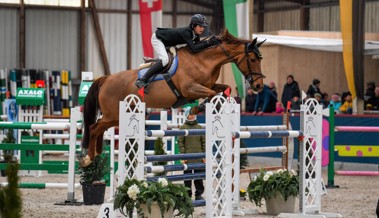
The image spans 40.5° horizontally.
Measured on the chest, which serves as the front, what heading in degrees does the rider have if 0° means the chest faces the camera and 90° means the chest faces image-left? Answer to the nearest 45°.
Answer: approximately 270°

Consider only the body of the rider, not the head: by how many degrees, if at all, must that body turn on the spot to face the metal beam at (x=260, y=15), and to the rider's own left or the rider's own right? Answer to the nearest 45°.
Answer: approximately 90° to the rider's own left

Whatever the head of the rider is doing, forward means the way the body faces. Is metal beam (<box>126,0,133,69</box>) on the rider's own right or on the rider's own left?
on the rider's own left

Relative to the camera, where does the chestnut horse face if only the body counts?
to the viewer's right

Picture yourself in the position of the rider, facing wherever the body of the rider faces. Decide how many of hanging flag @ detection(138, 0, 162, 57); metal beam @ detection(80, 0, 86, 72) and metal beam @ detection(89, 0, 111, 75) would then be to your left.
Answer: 3

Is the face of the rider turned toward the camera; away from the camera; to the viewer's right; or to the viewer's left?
to the viewer's right

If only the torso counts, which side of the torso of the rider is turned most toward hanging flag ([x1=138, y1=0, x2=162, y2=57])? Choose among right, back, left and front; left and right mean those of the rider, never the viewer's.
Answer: left
